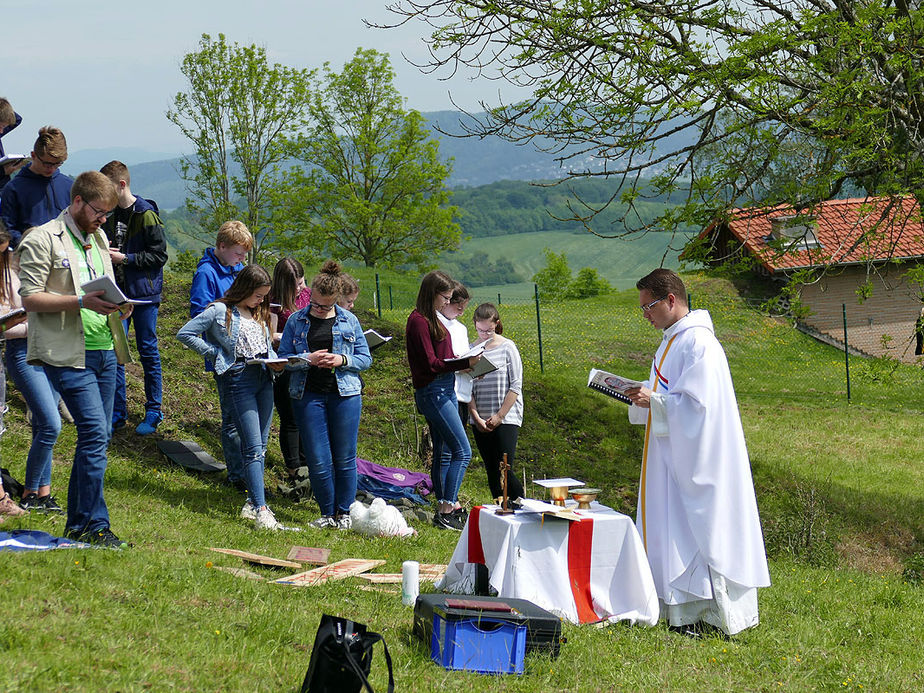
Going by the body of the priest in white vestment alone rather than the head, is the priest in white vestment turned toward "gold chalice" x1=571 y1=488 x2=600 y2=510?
yes

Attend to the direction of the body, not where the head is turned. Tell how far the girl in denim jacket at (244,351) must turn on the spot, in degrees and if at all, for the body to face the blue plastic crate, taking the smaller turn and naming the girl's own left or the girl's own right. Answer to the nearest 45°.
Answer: approximately 45° to the girl's own right

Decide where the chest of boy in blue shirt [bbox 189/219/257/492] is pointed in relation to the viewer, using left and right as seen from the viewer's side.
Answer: facing the viewer and to the right of the viewer

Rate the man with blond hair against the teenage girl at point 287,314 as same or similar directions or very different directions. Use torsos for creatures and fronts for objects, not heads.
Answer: same or similar directions

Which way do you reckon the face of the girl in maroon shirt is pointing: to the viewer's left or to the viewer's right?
to the viewer's right

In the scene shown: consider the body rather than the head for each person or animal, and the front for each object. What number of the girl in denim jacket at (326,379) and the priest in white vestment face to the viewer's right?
0

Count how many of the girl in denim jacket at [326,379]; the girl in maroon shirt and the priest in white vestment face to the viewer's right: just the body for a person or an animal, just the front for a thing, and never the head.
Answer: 1

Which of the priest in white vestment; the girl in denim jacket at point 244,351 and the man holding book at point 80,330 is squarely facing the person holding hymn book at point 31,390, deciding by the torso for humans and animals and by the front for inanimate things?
the priest in white vestment

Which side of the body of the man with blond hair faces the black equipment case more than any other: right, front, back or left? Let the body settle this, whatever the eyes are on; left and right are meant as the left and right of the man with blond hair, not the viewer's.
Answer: front

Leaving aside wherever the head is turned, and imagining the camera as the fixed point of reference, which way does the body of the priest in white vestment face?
to the viewer's left

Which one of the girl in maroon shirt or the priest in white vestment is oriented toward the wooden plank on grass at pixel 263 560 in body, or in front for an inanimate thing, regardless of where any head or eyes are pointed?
the priest in white vestment

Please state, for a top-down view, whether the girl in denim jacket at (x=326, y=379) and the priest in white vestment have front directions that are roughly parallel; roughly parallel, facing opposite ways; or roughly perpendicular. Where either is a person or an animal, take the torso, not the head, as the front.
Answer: roughly perpendicular

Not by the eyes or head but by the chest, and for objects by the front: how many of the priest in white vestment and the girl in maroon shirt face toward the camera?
0

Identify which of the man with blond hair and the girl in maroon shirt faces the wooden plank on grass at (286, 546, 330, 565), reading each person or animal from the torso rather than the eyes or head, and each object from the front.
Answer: the man with blond hair

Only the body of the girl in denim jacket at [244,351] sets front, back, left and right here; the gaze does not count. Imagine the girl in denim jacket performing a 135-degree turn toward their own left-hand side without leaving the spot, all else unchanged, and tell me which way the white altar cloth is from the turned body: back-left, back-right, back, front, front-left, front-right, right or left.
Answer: back-right

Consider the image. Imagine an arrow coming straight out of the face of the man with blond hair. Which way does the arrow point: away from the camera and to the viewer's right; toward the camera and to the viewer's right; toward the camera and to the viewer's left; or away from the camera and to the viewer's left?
toward the camera and to the viewer's right

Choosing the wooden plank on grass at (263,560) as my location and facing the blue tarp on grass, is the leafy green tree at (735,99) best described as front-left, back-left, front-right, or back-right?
back-right

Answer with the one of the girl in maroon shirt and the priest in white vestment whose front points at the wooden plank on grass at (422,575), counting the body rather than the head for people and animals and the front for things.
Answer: the priest in white vestment

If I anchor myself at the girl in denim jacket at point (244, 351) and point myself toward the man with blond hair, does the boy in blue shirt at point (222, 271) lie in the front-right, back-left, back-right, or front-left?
front-right
